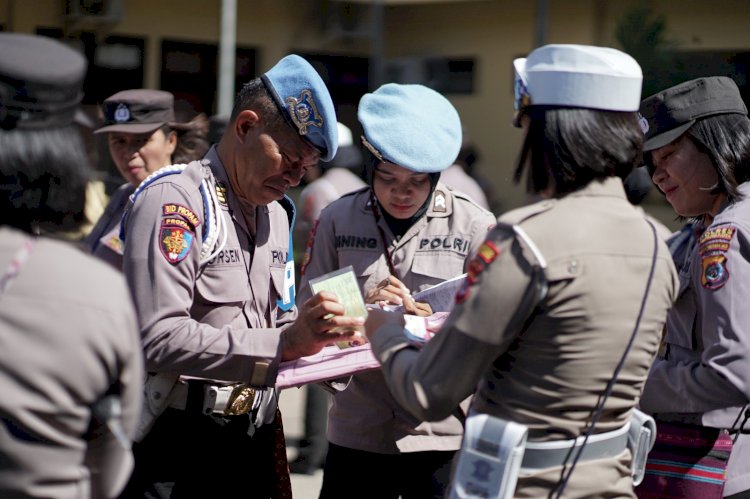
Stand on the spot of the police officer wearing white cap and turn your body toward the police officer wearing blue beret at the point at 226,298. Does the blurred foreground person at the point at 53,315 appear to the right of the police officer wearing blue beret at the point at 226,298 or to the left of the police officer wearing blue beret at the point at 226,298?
left

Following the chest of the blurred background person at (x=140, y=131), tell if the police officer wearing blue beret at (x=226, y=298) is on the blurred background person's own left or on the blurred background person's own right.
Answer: on the blurred background person's own left

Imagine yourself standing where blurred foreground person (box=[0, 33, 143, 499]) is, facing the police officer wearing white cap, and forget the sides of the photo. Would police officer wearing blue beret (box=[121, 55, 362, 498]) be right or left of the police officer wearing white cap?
left

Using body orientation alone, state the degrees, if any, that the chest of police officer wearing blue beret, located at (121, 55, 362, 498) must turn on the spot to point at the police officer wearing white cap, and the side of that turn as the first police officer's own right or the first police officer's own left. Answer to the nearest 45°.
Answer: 0° — they already face them

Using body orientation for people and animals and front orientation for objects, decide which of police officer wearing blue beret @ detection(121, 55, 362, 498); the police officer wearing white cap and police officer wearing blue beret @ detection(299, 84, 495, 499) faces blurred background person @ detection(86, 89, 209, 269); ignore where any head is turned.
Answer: the police officer wearing white cap

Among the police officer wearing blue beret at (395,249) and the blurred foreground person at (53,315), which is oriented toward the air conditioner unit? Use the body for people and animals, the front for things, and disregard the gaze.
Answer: the blurred foreground person

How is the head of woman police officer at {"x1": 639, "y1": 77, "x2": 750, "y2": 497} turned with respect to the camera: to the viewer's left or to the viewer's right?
to the viewer's left

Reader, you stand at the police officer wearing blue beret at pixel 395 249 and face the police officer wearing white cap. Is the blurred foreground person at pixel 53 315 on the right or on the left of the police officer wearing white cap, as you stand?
right

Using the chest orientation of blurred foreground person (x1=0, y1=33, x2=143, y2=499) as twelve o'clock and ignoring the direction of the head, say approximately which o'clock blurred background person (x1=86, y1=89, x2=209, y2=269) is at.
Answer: blurred background person (x1=86, y1=89, x2=209, y2=269) is roughly at 12 o'clock from blurred foreground person (x1=0, y1=33, x2=143, y2=499).

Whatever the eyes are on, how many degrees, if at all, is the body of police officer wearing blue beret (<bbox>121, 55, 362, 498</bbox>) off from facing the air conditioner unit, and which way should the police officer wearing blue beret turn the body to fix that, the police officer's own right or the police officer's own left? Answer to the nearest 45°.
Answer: approximately 135° to the police officer's own left

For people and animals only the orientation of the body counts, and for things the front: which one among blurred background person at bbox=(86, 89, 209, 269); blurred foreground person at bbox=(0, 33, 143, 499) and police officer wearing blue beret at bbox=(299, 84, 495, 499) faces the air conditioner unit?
blurred foreground person at bbox=(0, 33, 143, 499)

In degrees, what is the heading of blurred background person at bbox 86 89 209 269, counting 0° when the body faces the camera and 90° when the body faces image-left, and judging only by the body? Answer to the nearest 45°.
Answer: approximately 45°

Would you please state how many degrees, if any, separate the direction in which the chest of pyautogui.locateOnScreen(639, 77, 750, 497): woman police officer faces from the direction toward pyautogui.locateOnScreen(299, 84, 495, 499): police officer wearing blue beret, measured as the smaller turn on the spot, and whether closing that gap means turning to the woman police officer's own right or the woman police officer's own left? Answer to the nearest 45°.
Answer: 0° — they already face them

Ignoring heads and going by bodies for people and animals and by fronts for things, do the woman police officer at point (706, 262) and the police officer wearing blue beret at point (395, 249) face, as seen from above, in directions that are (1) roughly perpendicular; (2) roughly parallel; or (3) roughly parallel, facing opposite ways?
roughly perpendicular

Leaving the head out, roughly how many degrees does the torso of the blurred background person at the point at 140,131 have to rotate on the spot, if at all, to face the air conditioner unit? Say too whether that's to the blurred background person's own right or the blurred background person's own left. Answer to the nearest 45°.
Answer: approximately 135° to the blurred background person's own right

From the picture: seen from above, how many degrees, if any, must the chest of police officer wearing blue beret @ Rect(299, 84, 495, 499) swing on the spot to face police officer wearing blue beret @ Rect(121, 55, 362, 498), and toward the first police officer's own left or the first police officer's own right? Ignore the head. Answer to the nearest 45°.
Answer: approximately 45° to the first police officer's own right
